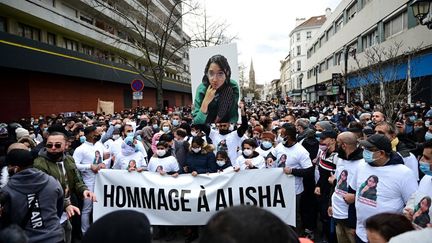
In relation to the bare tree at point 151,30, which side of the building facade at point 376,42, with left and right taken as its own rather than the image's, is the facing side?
front

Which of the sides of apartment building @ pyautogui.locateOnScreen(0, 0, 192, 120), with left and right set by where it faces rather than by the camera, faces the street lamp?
front

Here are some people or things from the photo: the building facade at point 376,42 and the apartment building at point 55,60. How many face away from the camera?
0

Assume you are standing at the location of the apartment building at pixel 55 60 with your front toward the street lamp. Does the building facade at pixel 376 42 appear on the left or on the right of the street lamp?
left

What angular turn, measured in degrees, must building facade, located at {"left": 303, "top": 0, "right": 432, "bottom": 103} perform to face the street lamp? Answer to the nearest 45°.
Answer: approximately 45° to its left

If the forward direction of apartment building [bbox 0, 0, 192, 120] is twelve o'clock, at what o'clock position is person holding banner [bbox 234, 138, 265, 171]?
The person holding banner is roughly at 1 o'clock from the apartment building.

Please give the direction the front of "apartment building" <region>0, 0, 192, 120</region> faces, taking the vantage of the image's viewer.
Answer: facing the viewer and to the right of the viewer

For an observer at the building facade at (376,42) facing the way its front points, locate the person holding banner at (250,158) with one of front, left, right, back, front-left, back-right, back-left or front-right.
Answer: front-left

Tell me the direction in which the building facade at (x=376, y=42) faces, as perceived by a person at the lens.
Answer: facing the viewer and to the left of the viewer

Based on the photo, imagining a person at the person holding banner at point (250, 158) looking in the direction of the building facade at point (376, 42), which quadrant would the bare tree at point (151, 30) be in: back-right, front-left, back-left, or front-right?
front-left

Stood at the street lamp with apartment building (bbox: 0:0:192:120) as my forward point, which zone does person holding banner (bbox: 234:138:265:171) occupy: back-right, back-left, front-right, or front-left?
front-left
